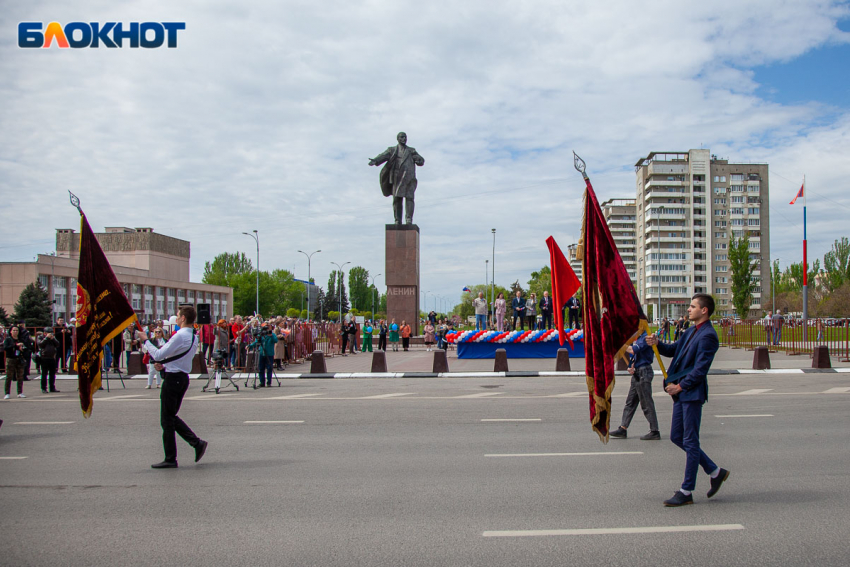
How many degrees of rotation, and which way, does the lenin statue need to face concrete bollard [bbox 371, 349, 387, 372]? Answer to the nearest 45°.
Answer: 0° — it already faces it

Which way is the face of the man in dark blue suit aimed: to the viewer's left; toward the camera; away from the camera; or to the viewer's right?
to the viewer's left

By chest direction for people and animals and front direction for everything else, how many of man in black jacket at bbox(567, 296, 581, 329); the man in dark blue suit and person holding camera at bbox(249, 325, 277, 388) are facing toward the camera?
2

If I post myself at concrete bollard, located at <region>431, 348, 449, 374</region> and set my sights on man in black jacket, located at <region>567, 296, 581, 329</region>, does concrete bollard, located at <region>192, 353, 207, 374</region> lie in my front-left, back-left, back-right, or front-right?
back-left

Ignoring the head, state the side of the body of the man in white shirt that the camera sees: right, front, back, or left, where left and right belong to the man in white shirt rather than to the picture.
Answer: left

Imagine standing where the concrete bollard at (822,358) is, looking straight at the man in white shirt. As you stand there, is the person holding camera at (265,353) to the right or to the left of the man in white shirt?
right

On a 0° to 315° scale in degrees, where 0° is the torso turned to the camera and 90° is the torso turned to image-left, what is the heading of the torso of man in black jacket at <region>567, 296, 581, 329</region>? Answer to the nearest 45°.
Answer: approximately 0°
